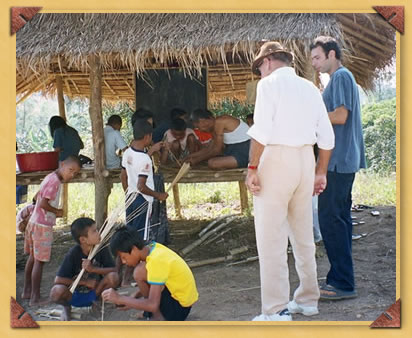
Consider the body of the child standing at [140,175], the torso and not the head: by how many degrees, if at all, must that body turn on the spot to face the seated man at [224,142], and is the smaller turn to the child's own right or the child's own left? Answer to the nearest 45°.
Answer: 0° — they already face them

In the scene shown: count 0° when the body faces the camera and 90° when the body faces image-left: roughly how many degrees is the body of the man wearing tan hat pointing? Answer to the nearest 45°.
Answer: approximately 135°

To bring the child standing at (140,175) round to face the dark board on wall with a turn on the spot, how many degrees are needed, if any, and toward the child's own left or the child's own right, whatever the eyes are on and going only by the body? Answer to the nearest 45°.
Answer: approximately 45° to the child's own left

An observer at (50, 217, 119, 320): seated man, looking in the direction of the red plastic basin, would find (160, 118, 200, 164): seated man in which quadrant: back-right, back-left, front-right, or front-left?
front-right

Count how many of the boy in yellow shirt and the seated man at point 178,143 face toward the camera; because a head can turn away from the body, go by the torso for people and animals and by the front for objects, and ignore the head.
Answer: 1

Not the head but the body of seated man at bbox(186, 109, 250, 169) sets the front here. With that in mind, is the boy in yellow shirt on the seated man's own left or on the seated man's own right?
on the seated man's own left

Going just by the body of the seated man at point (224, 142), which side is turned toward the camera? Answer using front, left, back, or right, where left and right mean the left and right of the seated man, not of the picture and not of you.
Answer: left

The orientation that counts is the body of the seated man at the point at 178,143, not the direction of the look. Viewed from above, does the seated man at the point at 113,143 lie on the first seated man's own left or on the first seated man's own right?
on the first seated man's own right

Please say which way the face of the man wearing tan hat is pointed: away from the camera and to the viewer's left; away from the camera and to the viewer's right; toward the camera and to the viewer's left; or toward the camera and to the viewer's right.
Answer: away from the camera and to the viewer's left

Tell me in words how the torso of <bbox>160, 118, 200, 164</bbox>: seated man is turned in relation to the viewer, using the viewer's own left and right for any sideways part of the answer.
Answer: facing the viewer

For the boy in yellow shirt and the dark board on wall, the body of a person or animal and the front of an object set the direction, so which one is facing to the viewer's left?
the boy in yellow shirt

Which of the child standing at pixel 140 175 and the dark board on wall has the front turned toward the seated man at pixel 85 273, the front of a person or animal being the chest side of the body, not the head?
the dark board on wall

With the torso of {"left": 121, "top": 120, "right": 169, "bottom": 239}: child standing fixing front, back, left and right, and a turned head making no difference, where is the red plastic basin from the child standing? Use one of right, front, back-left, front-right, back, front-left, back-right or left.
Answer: left

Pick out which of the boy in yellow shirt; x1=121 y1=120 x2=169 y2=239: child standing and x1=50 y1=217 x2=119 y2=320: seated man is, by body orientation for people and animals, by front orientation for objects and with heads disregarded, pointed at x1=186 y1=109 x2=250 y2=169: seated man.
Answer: the child standing

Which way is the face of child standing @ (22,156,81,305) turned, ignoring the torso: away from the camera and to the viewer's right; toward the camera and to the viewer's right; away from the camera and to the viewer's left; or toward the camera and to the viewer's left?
toward the camera and to the viewer's right

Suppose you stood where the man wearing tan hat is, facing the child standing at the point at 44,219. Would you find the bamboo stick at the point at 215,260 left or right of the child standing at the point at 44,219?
right

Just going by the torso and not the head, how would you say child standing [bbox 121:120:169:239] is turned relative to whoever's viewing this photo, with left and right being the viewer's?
facing away from the viewer and to the right of the viewer

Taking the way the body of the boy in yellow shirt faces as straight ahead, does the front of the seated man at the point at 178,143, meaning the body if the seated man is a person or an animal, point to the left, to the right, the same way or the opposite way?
to the left

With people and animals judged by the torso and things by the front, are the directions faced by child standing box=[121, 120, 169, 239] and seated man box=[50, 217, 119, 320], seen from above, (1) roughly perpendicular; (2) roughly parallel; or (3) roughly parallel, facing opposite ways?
roughly perpendicular
